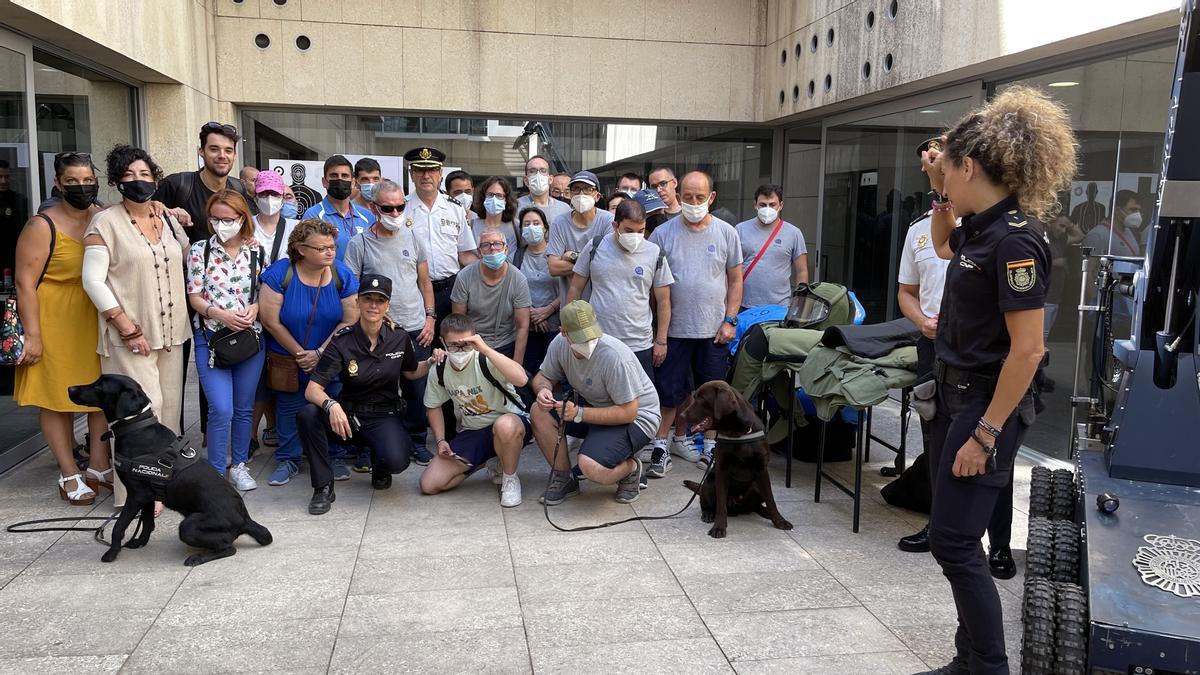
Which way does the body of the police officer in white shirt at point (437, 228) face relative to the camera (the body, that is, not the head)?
toward the camera

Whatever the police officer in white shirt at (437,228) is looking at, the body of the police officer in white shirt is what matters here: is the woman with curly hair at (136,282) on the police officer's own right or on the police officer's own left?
on the police officer's own right

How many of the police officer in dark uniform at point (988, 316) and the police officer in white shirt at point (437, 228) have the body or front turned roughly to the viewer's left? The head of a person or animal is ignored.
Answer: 1

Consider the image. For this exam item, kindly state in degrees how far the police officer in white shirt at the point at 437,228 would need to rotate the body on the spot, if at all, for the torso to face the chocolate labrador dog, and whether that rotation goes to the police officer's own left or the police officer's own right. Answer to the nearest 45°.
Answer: approximately 45° to the police officer's own left

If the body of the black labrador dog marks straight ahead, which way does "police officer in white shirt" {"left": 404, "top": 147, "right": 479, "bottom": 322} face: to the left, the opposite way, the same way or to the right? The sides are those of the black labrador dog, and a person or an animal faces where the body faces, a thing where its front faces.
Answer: to the left

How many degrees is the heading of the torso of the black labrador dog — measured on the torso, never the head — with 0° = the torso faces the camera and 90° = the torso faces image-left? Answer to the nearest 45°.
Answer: approximately 90°

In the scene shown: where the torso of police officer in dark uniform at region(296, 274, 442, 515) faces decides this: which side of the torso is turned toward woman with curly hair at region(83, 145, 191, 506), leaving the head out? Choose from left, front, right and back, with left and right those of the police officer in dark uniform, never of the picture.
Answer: right

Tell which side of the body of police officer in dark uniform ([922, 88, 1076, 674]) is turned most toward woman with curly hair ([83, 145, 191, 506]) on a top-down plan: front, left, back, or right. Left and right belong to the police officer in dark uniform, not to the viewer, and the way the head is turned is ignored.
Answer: front

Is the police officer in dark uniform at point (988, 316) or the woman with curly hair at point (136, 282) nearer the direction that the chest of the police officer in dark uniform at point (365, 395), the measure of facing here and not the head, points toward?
the police officer in dark uniform

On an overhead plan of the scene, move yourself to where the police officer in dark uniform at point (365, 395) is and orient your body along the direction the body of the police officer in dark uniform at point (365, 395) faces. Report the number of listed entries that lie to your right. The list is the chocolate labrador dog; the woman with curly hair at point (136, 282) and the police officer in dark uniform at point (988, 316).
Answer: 1

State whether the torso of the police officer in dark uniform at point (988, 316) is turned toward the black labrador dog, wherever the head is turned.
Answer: yes

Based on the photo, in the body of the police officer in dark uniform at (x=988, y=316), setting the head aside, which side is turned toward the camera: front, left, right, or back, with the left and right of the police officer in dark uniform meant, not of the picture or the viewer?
left

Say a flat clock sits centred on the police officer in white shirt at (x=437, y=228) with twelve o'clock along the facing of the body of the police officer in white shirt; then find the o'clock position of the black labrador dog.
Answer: The black labrador dog is roughly at 1 o'clock from the police officer in white shirt.

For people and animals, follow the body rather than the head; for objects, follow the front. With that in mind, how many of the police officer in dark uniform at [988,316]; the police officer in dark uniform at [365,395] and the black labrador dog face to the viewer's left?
2
